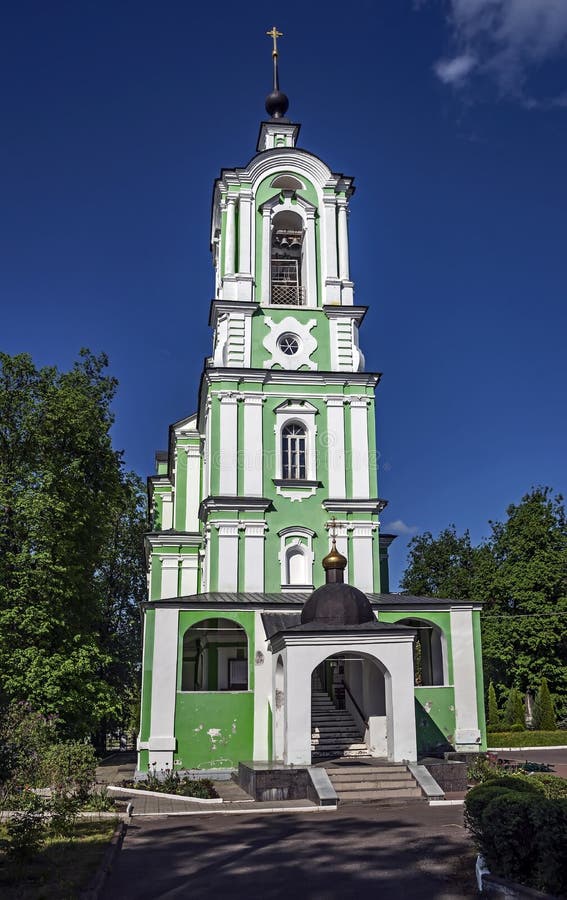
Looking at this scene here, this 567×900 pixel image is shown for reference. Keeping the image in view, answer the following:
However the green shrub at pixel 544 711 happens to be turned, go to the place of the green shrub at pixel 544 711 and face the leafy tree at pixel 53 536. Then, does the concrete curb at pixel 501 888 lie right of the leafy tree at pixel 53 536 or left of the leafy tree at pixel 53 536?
left

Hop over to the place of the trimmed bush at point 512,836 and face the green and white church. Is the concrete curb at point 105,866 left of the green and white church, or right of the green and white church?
left

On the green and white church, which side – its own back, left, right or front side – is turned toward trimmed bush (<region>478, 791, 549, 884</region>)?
front

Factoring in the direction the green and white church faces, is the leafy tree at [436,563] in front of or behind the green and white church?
behind

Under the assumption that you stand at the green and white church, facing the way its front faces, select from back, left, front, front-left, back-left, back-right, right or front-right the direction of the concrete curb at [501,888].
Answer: front

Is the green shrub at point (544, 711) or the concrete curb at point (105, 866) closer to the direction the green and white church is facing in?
the concrete curb

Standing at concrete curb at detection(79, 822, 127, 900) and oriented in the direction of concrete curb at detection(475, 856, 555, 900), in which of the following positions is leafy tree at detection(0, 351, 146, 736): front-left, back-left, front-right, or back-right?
back-left

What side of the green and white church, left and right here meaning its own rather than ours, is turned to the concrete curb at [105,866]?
front

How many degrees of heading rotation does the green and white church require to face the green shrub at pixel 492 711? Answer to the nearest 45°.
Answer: approximately 135° to its left

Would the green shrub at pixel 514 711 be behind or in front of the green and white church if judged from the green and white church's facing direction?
behind

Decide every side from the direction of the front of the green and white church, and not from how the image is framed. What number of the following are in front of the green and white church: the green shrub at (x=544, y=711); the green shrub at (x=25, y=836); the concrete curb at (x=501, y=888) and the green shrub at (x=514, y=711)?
2

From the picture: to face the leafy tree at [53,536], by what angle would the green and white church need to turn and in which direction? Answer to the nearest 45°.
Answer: approximately 90° to its right

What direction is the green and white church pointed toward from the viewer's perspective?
toward the camera

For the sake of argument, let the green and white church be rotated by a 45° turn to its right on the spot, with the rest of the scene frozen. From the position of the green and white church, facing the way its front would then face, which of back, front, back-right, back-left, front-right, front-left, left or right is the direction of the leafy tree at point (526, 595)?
back
